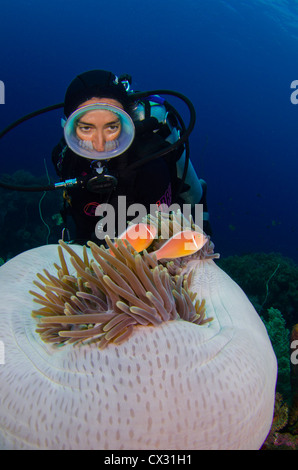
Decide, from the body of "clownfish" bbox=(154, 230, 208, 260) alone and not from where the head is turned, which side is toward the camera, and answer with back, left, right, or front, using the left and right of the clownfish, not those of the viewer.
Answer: right

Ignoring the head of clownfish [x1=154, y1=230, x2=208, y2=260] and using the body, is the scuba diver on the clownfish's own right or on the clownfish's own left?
on the clownfish's own left
